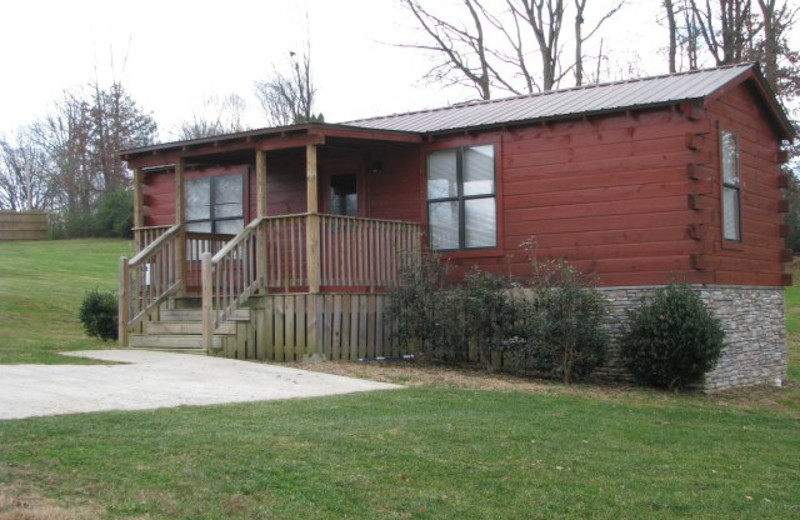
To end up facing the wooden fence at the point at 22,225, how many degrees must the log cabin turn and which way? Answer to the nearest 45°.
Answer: approximately 90° to its right

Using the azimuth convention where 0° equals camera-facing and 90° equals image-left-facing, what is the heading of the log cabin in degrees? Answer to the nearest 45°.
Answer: approximately 45°

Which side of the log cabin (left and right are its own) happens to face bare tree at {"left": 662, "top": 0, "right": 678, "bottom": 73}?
back

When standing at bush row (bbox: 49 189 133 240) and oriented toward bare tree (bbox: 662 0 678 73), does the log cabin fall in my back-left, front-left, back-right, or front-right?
front-right

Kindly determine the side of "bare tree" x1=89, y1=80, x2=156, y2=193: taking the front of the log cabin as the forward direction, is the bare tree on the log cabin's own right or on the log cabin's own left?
on the log cabin's own right

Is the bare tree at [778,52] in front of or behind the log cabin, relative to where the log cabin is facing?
behind

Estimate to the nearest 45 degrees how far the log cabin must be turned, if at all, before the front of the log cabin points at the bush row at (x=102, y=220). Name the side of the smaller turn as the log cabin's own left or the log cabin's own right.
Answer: approximately 90° to the log cabin's own right

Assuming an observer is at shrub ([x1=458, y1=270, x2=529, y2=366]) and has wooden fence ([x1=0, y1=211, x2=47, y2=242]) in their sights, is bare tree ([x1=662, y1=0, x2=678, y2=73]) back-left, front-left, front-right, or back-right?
front-right

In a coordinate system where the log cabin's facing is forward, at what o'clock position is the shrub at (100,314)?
The shrub is roughly at 2 o'clock from the log cabin.

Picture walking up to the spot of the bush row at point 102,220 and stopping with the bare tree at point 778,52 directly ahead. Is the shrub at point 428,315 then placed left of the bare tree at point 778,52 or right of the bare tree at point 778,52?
right

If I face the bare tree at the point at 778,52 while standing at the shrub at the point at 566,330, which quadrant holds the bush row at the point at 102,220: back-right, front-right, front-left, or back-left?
front-left
